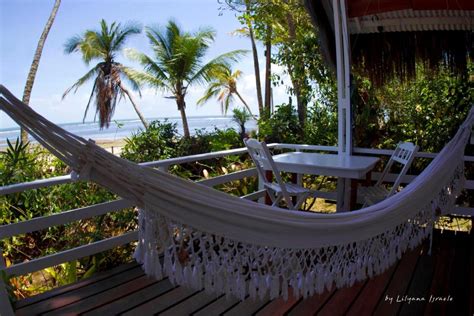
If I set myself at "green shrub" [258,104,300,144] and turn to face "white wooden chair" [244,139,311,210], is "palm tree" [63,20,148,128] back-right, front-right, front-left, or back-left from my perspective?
back-right

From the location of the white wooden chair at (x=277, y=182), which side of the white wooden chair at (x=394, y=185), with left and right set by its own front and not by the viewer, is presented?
front

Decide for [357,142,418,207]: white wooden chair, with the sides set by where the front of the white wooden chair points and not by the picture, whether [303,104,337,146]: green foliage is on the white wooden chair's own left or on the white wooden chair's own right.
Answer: on the white wooden chair's own right

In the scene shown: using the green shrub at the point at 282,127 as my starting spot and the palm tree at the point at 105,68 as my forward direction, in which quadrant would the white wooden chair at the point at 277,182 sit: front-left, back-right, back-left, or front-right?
back-left

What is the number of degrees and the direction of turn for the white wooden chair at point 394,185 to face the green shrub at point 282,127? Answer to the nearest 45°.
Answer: approximately 90° to its right

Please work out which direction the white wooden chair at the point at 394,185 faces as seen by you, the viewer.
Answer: facing the viewer and to the left of the viewer

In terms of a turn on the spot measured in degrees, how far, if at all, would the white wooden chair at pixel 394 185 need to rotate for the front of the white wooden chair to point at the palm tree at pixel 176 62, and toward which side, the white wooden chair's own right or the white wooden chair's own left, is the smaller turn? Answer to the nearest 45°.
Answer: approximately 90° to the white wooden chair's own right
